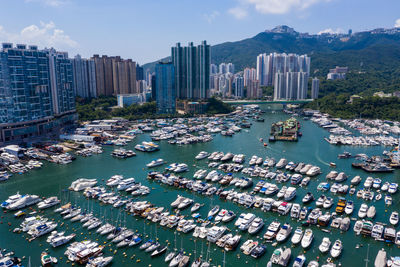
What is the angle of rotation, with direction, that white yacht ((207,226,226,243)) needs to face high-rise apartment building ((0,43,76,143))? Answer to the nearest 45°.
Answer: approximately 90° to its left

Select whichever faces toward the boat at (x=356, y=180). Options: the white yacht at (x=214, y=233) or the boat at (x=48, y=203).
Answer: the white yacht

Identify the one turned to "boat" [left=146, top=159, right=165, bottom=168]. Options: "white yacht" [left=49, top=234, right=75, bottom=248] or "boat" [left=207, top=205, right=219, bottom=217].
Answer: the white yacht

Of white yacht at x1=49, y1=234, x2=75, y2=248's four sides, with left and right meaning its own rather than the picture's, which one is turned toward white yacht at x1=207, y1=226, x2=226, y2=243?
right

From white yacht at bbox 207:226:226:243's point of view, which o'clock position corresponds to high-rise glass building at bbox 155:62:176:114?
The high-rise glass building is roughly at 10 o'clock from the white yacht.
